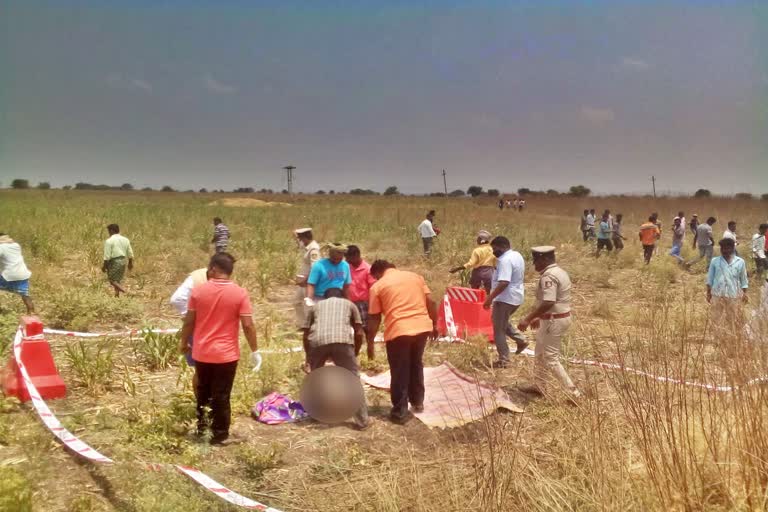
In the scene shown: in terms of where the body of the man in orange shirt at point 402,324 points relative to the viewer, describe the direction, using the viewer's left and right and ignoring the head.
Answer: facing away from the viewer and to the left of the viewer

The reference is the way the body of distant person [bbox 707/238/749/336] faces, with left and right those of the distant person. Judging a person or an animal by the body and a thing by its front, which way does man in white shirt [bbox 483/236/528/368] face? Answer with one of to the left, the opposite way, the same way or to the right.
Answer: to the right

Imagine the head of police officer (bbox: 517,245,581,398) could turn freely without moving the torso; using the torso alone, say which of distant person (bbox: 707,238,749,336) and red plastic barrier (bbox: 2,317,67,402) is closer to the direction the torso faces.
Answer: the red plastic barrier

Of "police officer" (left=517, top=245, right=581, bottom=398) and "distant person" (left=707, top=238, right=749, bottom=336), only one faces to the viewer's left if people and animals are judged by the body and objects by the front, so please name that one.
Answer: the police officer

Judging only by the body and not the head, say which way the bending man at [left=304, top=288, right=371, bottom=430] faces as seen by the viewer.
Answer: away from the camera

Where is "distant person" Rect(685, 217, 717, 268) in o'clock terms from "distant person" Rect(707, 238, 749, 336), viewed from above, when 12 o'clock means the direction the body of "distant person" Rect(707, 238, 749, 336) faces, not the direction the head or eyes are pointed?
"distant person" Rect(685, 217, 717, 268) is roughly at 6 o'clock from "distant person" Rect(707, 238, 749, 336).

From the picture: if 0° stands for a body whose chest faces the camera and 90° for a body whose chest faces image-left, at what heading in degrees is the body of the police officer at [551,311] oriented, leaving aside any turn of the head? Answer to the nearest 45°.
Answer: approximately 90°

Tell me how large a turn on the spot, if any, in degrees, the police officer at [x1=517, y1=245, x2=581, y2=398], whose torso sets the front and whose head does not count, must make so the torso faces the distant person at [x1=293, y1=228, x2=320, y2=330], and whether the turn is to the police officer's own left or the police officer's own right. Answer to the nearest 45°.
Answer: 0° — they already face them

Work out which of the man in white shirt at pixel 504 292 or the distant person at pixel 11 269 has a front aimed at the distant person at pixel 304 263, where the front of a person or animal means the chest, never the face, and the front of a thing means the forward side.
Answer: the man in white shirt

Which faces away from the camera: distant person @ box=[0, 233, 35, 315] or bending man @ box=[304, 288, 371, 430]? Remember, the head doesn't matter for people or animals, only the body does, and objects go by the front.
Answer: the bending man
